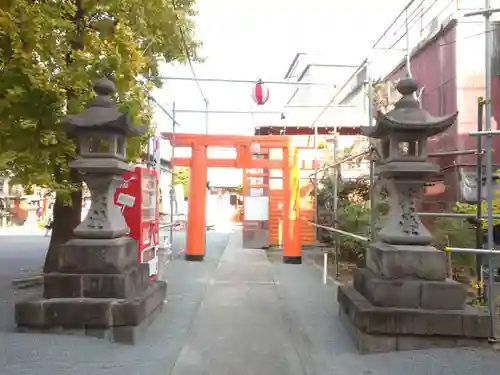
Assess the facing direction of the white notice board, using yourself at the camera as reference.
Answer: facing the viewer

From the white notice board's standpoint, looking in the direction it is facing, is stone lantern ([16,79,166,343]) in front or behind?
in front

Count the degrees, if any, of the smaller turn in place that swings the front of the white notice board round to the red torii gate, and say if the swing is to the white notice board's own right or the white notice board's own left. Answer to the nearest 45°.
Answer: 0° — it already faces it

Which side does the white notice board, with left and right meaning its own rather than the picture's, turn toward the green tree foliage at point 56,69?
front

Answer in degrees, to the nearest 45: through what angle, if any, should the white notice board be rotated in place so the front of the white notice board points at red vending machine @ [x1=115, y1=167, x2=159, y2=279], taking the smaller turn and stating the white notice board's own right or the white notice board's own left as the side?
0° — it already faces it

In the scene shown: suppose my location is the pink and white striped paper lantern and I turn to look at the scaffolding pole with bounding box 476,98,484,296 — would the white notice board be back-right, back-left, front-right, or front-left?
back-left

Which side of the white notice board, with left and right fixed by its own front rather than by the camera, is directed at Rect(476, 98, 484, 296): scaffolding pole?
front

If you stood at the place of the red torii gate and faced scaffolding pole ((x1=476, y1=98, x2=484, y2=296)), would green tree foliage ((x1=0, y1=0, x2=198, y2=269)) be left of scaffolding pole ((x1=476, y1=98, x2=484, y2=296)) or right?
right

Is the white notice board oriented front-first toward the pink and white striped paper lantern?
yes
